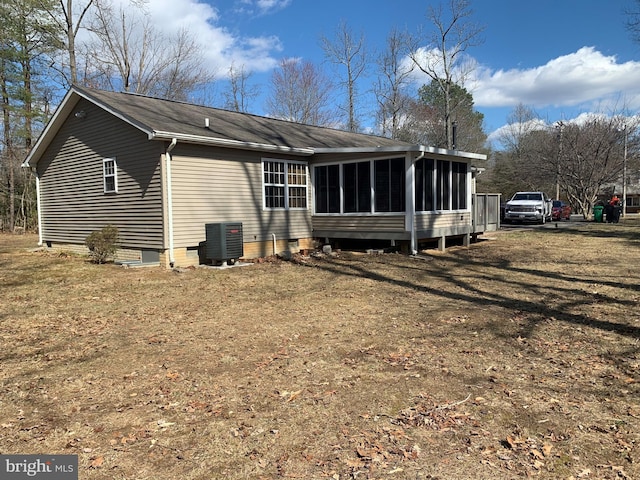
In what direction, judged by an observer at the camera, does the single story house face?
facing away from the viewer and to the left of the viewer

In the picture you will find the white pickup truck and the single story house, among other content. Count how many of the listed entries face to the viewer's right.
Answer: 0

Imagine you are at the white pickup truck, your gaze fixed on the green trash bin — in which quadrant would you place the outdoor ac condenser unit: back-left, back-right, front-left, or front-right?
back-right

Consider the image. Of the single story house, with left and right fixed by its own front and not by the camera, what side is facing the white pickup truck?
right

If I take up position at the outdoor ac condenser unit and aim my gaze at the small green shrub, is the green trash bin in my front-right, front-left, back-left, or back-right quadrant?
back-right

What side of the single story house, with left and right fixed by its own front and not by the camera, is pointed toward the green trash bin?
right

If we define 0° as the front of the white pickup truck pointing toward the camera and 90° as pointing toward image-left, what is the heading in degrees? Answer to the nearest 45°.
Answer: approximately 45°

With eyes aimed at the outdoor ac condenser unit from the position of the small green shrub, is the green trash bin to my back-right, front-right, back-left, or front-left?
front-left
